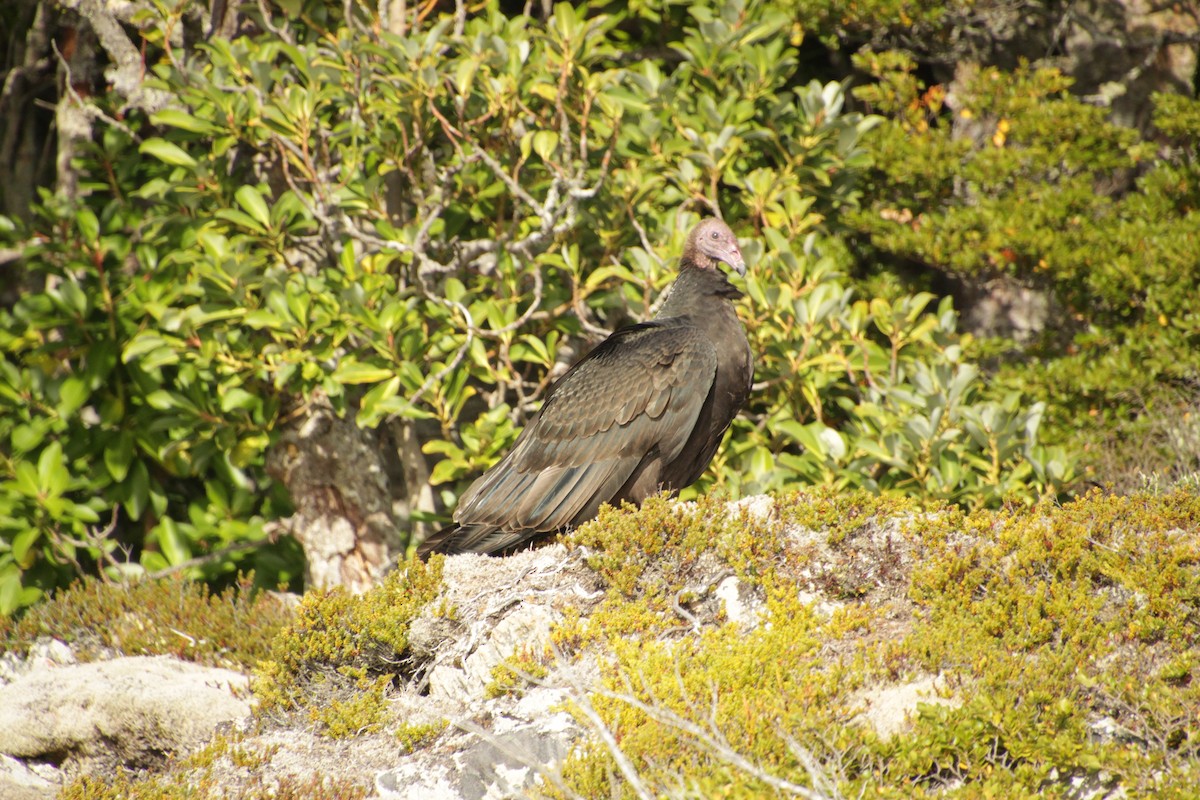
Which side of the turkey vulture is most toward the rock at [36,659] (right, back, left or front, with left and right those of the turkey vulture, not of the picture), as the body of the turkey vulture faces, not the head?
back

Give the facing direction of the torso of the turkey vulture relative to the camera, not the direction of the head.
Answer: to the viewer's right

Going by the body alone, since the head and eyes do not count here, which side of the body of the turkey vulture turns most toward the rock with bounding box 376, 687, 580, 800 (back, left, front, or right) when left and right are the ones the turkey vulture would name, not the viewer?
right

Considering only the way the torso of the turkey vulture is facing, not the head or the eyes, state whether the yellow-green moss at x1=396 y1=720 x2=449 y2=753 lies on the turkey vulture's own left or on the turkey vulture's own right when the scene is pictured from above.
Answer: on the turkey vulture's own right

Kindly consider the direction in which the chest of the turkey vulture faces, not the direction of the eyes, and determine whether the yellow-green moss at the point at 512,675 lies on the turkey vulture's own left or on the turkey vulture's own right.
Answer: on the turkey vulture's own right
